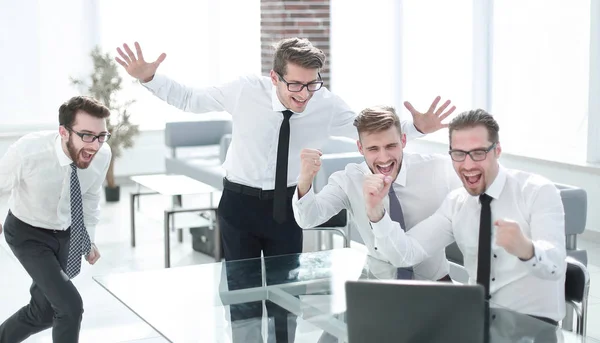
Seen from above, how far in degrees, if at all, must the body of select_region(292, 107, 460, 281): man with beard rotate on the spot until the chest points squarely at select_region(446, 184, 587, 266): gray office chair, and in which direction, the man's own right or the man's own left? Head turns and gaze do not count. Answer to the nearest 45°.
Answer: approximately 135° to the man's own left

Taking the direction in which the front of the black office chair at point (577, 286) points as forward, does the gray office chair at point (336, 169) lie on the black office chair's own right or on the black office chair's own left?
on the black office chair's own right

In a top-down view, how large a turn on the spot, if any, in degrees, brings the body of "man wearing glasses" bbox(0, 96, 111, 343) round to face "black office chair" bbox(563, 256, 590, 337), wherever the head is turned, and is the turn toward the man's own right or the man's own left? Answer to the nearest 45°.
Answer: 0° — they already face it

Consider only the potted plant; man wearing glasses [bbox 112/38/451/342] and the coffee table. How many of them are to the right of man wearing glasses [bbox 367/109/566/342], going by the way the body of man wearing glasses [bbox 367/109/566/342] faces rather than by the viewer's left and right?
3

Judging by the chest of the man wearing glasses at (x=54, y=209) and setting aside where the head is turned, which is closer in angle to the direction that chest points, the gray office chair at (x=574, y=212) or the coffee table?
the gray office chair

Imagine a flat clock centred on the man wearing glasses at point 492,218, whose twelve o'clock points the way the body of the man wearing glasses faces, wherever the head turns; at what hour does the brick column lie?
The brick column is roughly at 4 o'clock from the man wearing glasses.

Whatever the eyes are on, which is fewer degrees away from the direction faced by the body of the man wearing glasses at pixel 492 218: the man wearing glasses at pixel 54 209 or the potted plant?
the man wearing glasses
